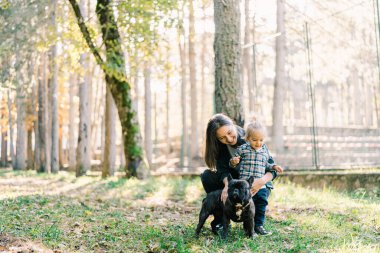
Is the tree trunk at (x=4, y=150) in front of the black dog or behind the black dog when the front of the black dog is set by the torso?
behind

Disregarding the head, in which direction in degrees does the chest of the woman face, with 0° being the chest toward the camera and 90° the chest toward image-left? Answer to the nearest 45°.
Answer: approximately 315°

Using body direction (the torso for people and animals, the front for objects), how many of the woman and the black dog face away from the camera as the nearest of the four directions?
0

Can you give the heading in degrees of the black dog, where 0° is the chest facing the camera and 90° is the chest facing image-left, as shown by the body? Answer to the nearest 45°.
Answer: approximately 315°

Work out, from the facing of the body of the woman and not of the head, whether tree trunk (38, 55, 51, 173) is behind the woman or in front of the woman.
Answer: behind

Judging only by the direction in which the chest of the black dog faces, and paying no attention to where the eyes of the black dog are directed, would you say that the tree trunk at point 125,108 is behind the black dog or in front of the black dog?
behind

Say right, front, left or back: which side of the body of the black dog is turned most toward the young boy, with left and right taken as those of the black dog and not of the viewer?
left

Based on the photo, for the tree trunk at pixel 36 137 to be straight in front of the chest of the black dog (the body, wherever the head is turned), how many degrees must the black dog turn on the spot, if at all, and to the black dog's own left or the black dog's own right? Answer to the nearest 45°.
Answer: approximately 180°

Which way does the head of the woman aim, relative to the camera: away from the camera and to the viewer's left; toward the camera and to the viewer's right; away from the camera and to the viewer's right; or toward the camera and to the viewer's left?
toward the camera and to the viewer's right
